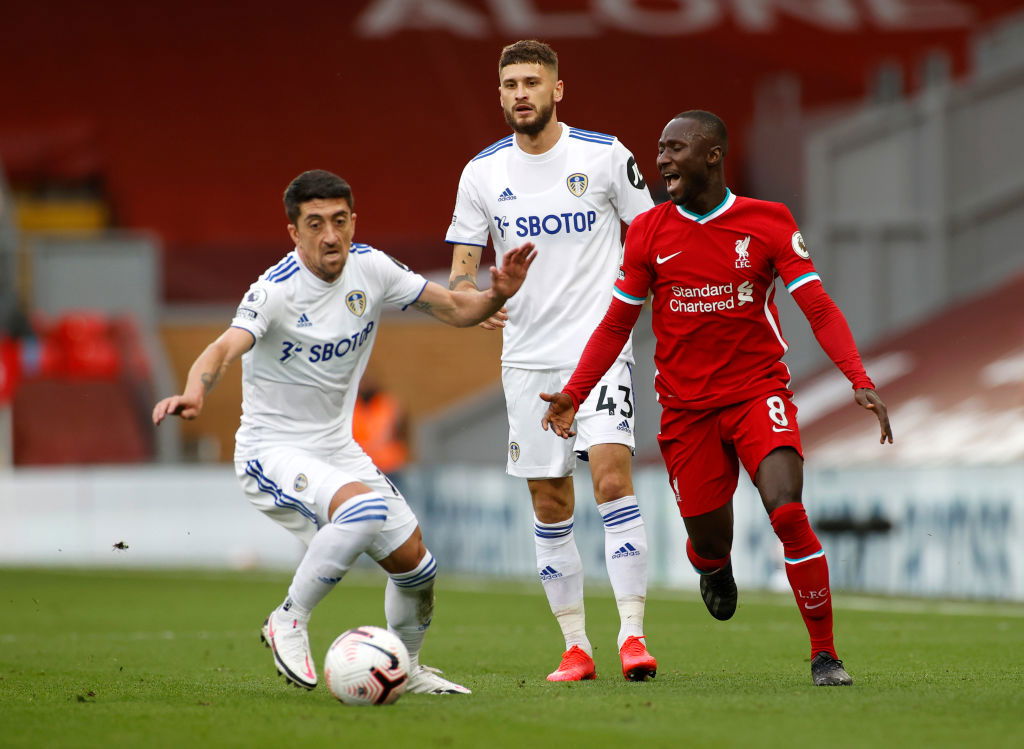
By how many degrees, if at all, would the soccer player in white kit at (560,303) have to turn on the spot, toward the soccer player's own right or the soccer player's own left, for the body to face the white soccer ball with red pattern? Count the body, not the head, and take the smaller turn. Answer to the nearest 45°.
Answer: approximately 45° to the soccer player's own right

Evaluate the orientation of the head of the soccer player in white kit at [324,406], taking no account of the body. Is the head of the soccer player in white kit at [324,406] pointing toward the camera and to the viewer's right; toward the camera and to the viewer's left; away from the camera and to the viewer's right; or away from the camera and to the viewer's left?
toward the camera and to the viewer's right

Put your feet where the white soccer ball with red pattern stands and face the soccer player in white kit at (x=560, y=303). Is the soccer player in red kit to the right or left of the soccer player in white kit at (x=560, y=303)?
right

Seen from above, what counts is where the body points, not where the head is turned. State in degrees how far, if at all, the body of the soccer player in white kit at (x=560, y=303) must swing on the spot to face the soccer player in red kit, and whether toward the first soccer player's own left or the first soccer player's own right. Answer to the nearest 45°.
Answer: approximately 45° to the first soccer player's own left

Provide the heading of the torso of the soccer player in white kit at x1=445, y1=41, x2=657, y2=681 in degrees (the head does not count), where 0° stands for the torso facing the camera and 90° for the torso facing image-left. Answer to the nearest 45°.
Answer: approximately 0°

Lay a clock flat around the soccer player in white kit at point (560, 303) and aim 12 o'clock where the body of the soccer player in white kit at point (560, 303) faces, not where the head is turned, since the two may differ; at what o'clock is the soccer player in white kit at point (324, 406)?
the soccer player in white kit at point (324, 406) is roughly at 2 o'clock from the soccer player in white kit at point (560, 303).
